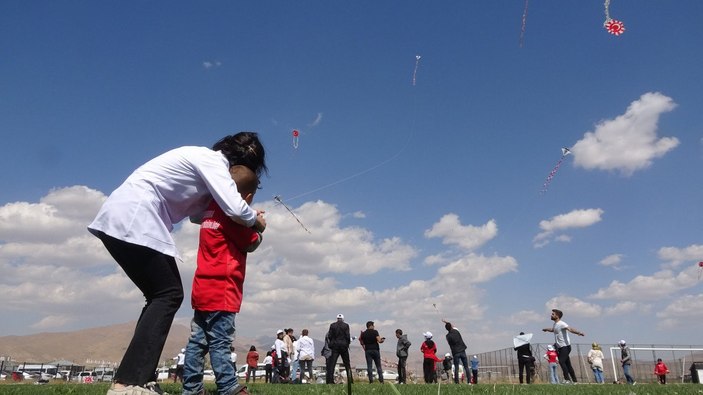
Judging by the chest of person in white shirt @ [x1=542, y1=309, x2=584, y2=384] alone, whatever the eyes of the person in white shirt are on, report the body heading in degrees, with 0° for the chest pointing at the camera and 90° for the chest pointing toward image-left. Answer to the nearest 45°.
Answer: approximately 45°

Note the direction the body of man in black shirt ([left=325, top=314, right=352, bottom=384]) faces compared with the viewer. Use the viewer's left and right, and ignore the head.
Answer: facing away from the viewer

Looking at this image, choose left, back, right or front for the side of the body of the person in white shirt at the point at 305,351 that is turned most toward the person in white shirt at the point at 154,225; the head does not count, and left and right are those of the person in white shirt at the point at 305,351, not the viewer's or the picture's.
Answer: back

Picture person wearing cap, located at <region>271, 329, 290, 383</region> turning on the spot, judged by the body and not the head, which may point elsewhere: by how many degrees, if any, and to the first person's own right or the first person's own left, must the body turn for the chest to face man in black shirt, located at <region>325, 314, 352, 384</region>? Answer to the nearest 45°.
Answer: approximately 90° to the first person's own right

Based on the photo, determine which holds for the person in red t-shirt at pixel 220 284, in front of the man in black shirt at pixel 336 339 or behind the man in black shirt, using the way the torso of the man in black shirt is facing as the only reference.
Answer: behind

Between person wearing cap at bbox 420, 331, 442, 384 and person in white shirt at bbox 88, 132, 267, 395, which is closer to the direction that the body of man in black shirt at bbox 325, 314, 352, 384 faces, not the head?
the person wearing cap

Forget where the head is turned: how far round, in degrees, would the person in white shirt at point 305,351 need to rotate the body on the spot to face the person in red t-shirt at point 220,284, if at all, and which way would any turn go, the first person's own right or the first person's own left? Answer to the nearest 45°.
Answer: approximately 180°

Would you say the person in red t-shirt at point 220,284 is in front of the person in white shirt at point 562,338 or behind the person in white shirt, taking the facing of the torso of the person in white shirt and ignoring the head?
in front

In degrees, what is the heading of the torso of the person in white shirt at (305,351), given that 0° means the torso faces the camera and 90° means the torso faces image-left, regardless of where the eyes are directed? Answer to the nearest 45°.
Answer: approximately 180°
